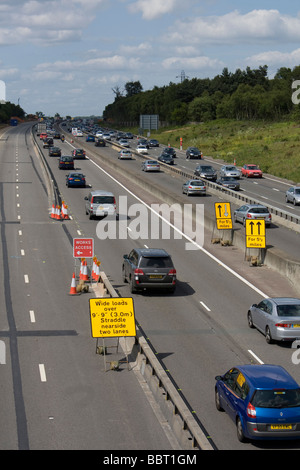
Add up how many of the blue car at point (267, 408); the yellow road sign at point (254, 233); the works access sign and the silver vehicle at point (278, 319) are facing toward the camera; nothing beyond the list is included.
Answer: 2

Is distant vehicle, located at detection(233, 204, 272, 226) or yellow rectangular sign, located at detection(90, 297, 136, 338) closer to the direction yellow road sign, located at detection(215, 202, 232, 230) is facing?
the yellow rectangular sign

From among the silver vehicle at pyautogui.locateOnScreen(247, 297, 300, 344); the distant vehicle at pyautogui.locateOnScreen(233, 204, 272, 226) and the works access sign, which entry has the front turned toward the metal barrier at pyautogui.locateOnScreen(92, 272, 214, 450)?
the works access sign

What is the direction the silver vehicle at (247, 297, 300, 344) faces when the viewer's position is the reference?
facing away from the viewer and to the left of the viewer

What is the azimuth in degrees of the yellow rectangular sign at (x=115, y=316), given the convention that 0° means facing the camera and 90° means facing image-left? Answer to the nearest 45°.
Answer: approximately 0°

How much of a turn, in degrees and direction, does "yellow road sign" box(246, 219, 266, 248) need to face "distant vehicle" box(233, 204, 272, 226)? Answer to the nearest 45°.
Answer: approximately 180°

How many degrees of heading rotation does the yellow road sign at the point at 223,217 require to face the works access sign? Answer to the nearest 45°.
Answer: approximately 45° to its right

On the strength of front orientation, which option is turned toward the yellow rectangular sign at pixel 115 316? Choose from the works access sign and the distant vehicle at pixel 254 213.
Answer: the works access sign

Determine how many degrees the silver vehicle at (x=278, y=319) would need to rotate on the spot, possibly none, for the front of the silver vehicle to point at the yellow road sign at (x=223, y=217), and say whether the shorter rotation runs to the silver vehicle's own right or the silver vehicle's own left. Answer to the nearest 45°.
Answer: approximately 45° to the silver vehicle's own right

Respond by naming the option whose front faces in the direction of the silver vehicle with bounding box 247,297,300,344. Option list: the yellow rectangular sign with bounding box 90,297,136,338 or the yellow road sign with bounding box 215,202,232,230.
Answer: the yellow road sign

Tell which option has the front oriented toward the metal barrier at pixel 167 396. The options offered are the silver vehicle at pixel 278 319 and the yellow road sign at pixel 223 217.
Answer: the yellow road sign

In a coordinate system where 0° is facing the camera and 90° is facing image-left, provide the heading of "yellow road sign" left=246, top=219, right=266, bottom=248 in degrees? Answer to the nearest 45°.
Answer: approximately 0°

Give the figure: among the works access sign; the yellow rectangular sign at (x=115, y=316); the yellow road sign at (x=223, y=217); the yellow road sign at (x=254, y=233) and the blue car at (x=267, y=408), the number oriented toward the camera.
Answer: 4
